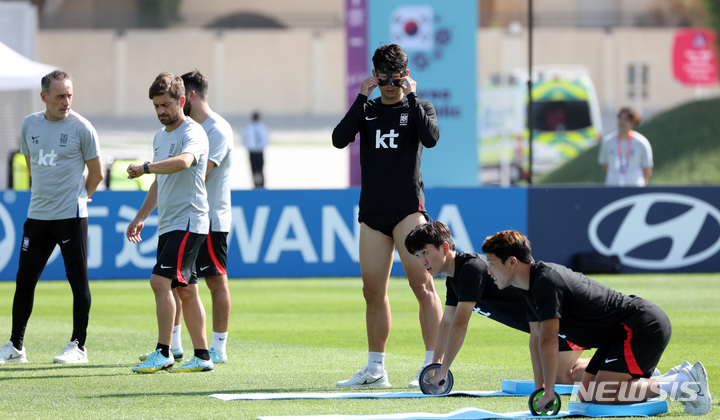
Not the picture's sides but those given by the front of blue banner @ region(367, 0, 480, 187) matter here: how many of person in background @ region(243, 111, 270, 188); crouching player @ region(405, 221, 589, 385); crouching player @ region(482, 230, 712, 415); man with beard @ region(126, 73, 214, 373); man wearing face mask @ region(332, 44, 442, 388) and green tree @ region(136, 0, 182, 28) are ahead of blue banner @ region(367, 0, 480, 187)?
4

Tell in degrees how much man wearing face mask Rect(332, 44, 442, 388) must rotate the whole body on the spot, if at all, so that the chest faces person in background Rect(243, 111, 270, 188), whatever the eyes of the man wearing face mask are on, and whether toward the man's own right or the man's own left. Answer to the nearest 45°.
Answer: approximately 180°

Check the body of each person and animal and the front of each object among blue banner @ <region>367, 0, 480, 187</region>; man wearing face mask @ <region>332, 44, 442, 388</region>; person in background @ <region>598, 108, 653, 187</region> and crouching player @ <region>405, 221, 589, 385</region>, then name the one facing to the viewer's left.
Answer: the crouching player

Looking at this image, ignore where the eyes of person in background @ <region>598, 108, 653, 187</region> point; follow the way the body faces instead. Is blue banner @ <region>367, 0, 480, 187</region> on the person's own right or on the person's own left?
on the person's own right

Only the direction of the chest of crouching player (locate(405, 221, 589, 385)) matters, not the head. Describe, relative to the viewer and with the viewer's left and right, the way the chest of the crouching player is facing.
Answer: facing to the left of the viewer

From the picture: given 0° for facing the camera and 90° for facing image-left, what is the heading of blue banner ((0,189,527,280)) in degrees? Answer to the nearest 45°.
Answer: approximately 0°

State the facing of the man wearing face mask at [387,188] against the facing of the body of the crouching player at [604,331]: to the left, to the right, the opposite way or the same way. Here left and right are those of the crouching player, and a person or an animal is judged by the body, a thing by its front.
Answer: to the left

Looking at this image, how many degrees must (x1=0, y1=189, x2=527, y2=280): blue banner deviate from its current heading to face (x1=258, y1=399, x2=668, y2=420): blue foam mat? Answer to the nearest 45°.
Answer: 0° — it already faces it
